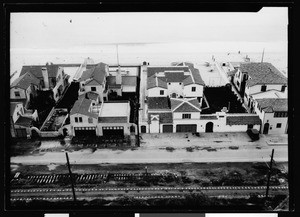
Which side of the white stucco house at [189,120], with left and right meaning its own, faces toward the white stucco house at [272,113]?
left

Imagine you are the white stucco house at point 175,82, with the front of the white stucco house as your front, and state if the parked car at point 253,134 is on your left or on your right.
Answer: on your left

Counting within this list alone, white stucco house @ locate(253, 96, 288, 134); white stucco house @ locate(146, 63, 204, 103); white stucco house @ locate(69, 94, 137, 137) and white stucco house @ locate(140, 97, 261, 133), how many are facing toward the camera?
4

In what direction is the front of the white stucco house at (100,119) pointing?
toward the camera

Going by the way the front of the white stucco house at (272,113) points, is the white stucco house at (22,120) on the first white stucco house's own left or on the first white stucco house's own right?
on the first white stucco house's own right

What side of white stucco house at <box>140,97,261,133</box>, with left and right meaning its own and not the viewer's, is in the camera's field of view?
front

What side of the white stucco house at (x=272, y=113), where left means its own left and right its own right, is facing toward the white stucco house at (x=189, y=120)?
right

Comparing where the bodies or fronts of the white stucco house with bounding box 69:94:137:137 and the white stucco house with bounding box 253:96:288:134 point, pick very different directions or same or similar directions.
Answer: same or similar directions

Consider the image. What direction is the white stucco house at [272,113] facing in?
toward the camera

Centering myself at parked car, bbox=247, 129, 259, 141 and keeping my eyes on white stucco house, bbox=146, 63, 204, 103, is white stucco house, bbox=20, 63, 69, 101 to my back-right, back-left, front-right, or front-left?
front-left

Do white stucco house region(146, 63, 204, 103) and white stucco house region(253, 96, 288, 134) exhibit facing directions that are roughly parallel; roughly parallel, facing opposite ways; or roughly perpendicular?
roughly parallel

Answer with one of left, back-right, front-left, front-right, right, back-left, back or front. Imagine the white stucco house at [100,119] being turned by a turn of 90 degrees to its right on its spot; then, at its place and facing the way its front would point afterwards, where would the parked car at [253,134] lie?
back

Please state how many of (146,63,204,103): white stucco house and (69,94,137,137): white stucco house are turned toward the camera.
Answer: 2

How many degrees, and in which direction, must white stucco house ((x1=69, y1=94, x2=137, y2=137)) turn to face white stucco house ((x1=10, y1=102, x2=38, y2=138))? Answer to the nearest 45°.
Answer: approximately 90° to its right
